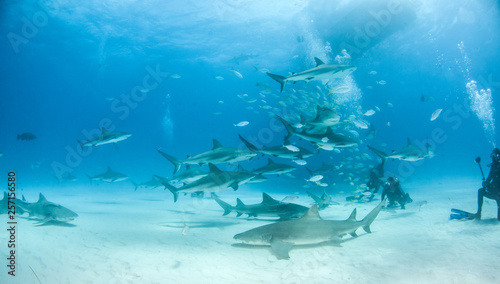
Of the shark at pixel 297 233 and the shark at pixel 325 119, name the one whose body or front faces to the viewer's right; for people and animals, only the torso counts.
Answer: the shark at pixel 325 119

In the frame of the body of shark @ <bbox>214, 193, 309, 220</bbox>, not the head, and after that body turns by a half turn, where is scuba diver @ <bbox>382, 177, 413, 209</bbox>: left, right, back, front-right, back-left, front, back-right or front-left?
back-right

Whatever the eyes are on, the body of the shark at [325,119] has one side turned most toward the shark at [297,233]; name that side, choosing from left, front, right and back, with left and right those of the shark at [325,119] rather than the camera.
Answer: right

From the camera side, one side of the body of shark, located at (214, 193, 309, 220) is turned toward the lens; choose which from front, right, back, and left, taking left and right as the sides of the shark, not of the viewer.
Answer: right

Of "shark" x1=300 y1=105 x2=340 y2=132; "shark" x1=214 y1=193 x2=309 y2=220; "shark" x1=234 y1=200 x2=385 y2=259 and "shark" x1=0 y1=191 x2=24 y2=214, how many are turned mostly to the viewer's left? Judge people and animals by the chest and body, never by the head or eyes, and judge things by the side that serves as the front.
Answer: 1

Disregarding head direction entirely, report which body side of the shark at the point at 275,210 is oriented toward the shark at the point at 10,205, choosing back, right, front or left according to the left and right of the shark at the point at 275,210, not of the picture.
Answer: back

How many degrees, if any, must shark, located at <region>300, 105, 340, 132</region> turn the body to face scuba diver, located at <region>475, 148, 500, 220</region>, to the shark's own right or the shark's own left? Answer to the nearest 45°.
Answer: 0° — it already faces them

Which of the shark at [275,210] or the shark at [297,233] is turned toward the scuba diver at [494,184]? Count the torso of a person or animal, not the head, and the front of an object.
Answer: the shark at [275,210]

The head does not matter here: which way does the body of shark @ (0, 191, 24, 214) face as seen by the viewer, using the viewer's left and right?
facing to the right of the viewer

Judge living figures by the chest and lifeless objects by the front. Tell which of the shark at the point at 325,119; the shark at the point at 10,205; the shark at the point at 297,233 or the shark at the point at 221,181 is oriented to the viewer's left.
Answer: the shark at the point at 297,233

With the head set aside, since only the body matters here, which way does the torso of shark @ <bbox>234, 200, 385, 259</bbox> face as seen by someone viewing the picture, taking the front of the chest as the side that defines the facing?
to the viewer's left

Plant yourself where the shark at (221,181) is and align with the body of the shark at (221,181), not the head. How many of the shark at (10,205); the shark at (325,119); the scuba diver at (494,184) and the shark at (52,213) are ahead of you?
2

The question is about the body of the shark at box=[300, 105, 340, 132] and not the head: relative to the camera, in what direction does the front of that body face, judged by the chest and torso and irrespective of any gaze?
to the viewer's right

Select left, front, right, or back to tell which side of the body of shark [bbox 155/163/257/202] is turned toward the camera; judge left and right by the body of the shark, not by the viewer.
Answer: right

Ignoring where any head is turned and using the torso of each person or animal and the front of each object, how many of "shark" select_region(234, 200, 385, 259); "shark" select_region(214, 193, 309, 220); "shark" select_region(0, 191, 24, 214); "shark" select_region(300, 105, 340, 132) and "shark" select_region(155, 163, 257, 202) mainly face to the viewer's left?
1
